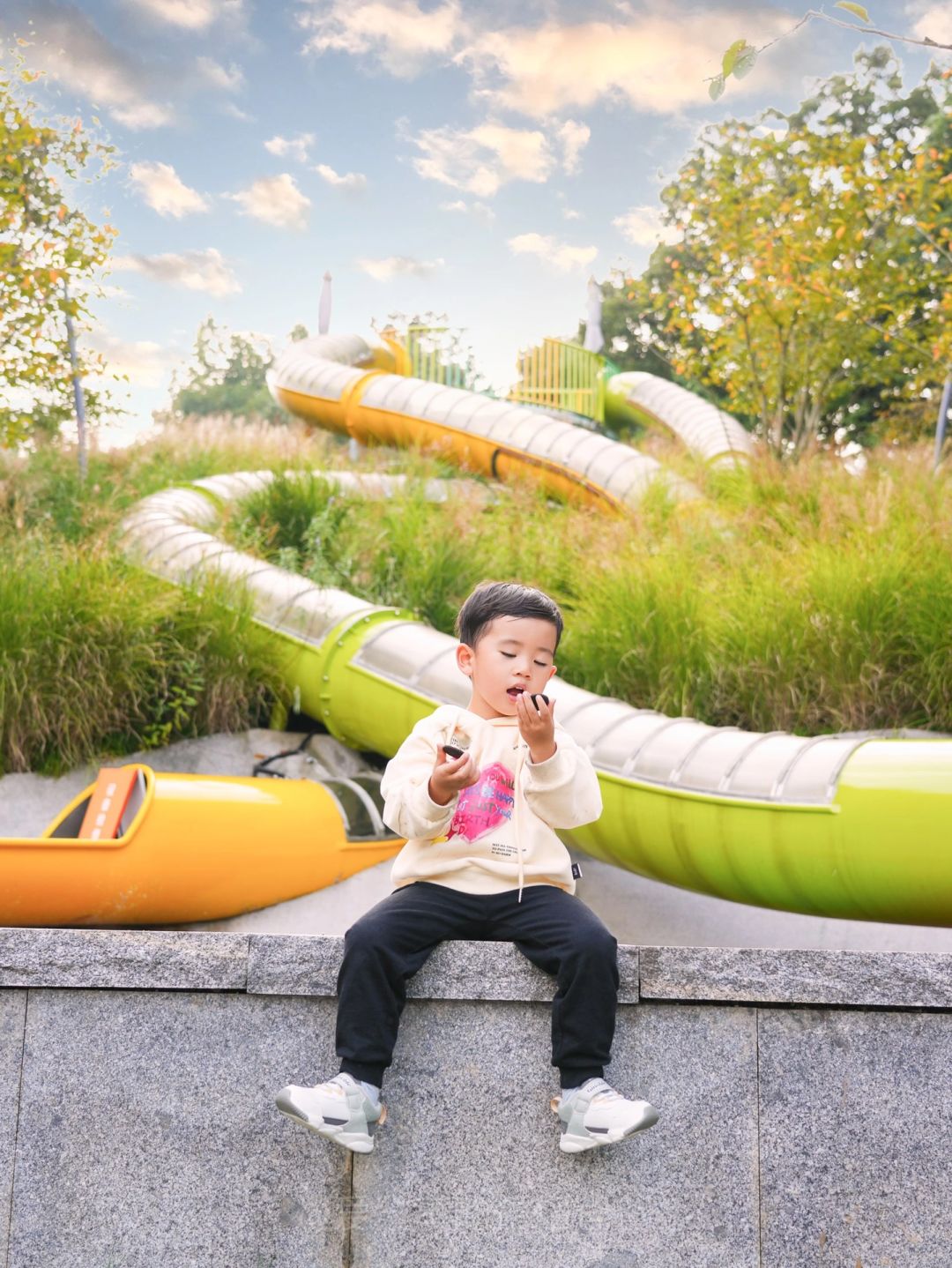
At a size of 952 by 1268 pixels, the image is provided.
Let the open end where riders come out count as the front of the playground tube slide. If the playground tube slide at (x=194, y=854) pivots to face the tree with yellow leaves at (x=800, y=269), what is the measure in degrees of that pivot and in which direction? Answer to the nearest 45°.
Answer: approximately 135° to its right

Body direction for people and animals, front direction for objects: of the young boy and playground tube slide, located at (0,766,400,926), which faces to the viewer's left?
the playground tube slide

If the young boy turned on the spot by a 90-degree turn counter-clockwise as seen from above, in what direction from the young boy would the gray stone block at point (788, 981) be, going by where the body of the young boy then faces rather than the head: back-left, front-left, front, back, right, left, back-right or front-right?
front

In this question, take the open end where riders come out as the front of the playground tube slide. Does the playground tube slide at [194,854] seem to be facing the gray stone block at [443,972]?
no

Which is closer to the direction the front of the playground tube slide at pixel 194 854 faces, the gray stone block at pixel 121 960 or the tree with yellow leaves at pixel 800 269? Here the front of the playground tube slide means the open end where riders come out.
the gray stone block

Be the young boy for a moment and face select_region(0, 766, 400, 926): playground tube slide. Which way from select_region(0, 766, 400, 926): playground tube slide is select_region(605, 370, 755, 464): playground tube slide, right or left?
right

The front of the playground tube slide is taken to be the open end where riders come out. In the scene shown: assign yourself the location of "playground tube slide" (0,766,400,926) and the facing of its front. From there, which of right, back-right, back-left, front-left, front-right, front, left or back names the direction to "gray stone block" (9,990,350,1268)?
left

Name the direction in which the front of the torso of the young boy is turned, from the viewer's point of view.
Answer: toward the camera

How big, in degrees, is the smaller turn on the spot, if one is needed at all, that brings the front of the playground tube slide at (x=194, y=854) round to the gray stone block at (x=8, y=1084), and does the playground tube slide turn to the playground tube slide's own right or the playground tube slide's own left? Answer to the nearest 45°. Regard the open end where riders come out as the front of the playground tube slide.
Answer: approximately 90° to the playground tube slide's own left

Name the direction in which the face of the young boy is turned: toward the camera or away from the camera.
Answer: toward the camera

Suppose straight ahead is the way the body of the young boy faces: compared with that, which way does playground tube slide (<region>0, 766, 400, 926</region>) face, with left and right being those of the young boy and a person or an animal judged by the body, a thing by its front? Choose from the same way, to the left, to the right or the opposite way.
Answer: to the right

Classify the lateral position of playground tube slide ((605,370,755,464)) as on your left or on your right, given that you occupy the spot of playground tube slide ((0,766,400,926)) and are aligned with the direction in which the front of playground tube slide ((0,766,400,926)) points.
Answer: on your right

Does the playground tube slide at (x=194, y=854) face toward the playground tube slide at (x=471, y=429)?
no

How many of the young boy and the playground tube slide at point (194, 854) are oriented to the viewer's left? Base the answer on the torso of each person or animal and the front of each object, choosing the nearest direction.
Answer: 1

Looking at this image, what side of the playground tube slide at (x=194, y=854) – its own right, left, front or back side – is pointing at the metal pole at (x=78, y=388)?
right

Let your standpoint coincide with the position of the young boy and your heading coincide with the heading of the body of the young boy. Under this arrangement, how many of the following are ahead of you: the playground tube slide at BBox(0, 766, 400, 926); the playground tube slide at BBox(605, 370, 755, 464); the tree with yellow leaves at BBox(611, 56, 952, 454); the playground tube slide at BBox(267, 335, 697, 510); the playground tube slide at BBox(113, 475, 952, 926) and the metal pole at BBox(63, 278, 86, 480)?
0

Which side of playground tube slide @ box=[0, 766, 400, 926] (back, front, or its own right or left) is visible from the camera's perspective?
left
